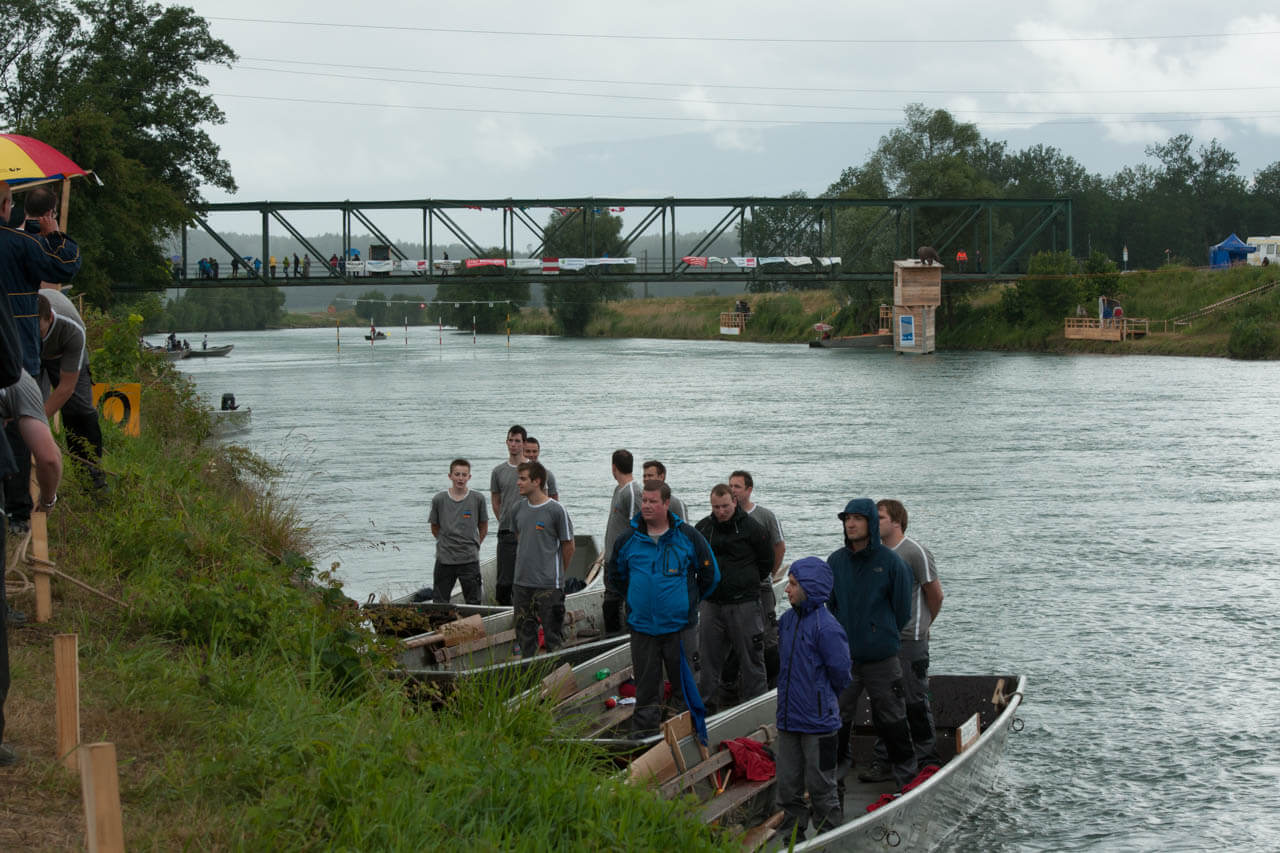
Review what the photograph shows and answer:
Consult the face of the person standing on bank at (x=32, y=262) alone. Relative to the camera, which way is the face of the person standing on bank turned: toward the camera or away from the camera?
away from the camera

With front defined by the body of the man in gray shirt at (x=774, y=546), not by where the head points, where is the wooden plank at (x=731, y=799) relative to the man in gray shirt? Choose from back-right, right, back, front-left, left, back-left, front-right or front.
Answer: front-left

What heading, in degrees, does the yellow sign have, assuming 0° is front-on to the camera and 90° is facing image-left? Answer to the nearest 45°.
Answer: approximately 0°

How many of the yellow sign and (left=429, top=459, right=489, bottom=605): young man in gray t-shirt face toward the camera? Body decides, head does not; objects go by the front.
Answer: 2

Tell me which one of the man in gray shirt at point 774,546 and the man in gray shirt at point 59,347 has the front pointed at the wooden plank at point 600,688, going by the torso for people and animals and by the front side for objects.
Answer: the man in gray shirt at point 774,546

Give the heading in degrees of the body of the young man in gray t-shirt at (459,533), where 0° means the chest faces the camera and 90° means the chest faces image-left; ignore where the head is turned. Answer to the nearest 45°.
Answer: approximately 0°

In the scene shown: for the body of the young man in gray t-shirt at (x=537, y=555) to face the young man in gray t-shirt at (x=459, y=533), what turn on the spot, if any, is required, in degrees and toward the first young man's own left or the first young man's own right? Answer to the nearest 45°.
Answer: approximately 135° to the first young man's own right

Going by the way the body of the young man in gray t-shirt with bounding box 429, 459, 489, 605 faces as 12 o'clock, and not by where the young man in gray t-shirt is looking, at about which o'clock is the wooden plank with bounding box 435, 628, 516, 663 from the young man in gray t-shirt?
The wooden plank is roughly at 12 o'clock from the young man in gray t-shirt.
